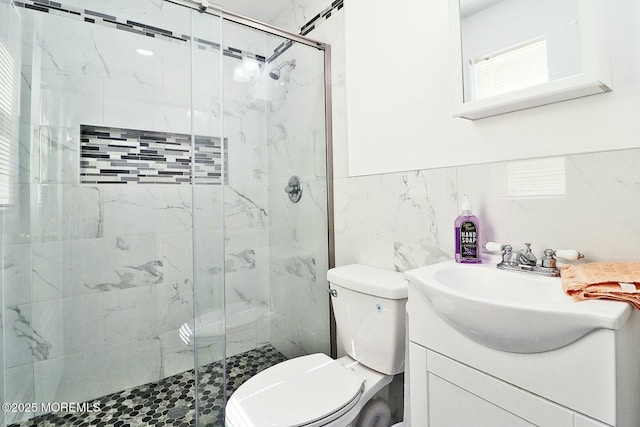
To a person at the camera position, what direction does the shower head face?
facing the viewer and to the left of the viewer

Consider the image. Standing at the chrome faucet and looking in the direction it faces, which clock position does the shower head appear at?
The shower head is roughly at 2 o'clock from the chrome faucet.

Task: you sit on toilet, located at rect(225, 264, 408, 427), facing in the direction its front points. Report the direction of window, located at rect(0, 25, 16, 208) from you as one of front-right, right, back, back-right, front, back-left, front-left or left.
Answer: front-right

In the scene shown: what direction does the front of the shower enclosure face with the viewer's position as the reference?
facing the viewer and to the right of the viewer

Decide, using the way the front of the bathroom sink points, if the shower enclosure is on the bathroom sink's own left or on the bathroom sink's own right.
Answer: on the bathroom sink's own right

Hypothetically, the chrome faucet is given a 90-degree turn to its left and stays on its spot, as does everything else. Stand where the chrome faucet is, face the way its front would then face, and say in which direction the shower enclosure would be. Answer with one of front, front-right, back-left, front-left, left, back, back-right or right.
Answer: back-right

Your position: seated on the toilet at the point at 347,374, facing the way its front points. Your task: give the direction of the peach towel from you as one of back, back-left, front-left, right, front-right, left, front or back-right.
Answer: left

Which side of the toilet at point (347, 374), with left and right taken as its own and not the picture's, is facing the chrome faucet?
left
